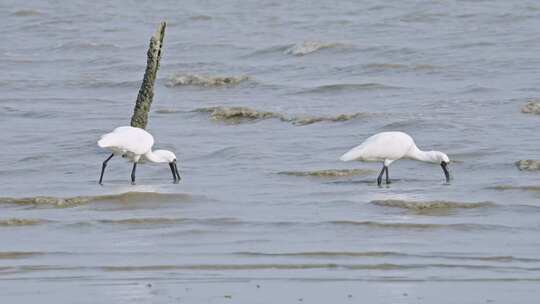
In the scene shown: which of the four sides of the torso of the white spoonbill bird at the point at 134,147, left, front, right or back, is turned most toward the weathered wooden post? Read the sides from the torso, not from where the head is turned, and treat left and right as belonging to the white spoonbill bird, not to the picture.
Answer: left

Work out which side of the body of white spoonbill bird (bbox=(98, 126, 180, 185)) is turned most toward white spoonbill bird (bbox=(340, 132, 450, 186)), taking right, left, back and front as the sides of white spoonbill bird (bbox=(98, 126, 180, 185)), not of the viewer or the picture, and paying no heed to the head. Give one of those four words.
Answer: front

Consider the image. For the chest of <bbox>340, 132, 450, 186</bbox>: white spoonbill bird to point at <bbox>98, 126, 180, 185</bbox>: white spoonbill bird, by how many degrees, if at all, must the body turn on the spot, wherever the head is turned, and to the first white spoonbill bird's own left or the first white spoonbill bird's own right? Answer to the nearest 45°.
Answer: approximately 180°

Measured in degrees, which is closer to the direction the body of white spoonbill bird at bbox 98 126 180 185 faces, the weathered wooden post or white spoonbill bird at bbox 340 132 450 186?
the white spoonbill bird

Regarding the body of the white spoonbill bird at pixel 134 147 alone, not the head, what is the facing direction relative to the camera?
to the viewer's right

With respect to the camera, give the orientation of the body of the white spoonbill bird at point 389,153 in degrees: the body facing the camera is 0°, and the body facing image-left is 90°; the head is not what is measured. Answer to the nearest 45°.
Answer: approximately 270°

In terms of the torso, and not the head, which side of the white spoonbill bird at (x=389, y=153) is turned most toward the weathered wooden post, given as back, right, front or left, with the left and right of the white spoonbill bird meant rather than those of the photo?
back

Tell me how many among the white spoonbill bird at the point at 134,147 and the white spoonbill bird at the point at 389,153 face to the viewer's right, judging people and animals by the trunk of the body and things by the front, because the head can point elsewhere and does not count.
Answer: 2
